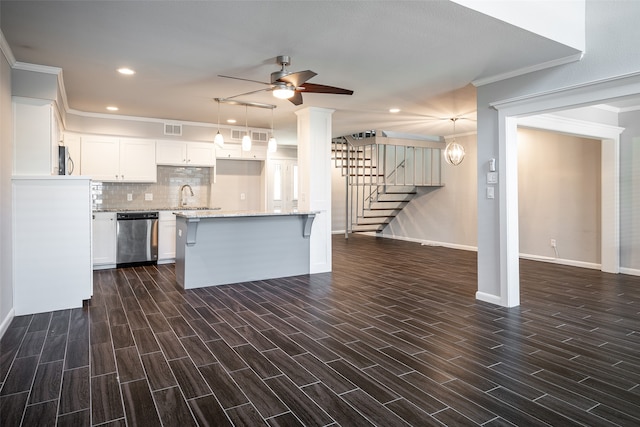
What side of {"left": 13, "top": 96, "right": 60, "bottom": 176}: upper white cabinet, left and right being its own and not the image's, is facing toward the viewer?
right

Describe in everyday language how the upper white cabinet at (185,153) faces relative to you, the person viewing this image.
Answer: facing the viewer

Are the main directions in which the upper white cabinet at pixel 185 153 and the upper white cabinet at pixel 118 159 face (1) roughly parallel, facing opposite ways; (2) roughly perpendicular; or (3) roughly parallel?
roughly parallel

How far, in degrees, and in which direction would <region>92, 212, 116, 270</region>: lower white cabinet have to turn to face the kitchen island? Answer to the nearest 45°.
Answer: approximately 45° to its left

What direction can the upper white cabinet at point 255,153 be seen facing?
toward the camera

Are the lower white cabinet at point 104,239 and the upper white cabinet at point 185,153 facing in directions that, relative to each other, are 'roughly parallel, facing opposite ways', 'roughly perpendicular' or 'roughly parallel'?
roughly parallel

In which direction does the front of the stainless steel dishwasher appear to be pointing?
toward the camera

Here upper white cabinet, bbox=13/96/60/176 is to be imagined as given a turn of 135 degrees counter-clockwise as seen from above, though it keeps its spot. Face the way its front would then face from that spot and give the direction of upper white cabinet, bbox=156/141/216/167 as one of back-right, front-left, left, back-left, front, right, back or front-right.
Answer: right

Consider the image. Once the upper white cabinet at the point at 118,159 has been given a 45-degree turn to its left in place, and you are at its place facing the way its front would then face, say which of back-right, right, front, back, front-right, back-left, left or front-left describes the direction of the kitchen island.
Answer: front

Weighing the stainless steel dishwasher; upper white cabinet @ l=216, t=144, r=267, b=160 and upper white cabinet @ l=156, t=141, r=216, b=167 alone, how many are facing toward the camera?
3

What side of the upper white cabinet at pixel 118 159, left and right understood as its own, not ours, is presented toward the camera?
front

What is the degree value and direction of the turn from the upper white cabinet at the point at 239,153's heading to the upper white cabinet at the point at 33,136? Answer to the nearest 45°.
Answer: approximately 45° to its right

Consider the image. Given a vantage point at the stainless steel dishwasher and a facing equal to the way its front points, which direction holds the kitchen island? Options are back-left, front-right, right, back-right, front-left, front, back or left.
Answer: front-left

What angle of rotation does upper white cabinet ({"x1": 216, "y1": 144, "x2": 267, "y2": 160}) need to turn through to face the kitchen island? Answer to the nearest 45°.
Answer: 0° — it already faces it
